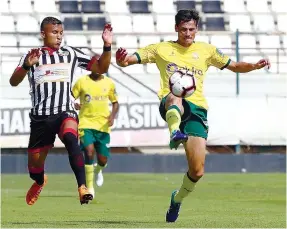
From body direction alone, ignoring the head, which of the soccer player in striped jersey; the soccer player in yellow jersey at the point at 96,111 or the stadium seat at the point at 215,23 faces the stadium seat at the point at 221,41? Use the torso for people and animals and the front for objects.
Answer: the stadium seat at the point at 215,23

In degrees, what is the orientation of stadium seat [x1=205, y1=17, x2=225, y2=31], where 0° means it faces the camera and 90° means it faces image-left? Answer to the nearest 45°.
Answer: approximately 0°

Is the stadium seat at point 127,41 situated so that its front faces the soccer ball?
yes

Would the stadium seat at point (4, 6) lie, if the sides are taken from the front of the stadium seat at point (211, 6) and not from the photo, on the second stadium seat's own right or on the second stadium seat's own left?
on the second stadium seat's own right

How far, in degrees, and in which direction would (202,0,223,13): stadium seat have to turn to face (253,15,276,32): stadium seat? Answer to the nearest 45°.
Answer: approximately 90° to its left

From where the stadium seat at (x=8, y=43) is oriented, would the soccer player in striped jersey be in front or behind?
in front

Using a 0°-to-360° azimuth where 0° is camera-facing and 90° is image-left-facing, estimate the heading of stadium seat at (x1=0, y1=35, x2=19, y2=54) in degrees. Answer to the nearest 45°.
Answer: approximately 0°

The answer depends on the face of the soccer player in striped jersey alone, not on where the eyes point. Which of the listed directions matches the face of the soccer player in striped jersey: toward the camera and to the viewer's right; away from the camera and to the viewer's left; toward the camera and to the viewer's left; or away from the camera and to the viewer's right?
toward the camera and to the viewer's right

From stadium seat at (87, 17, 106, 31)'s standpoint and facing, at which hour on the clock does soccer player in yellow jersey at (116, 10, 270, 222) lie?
The soccer player in yellow jersey is roughly at 12 o'clock from the stadium seat.

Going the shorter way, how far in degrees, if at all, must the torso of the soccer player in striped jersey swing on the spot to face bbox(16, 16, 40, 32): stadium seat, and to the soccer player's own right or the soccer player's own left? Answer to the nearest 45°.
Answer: approximately 180°

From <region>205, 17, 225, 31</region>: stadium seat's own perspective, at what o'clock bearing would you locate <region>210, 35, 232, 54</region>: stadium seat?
<region>210, 35, 232, 54</region>: stadium seat is roughly at 12 o'clock from <region>205, 17, 225, 31</region>: stadium seat.
